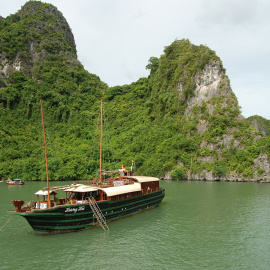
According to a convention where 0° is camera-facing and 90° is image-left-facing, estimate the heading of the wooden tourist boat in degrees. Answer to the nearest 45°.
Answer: approximately 45°
